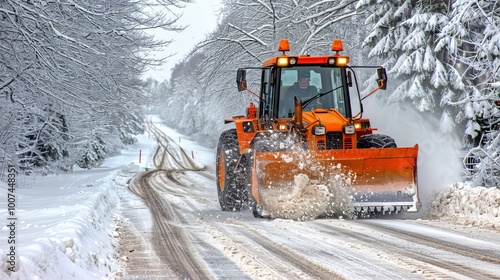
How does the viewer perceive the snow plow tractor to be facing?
facing the viewer and to the right of the viewer
